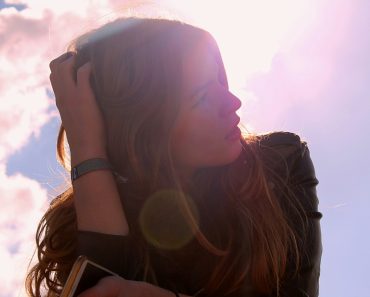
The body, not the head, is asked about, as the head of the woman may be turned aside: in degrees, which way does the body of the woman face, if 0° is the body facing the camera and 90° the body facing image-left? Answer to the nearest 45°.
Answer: approximately 0°

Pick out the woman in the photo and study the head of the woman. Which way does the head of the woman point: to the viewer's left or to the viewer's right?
to the viewer's right
